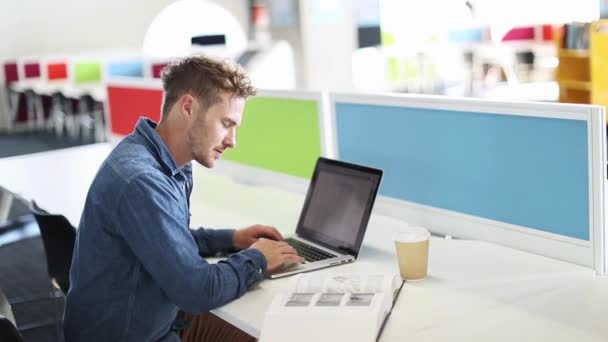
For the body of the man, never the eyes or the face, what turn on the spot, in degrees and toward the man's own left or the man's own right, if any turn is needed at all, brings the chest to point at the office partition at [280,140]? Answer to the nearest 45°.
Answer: approximately 90° to the man's own left

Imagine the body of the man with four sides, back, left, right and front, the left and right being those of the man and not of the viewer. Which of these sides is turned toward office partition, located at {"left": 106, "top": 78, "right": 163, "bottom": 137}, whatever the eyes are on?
left

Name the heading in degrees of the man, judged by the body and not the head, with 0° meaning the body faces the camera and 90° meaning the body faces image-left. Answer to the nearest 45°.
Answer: approximately 270°

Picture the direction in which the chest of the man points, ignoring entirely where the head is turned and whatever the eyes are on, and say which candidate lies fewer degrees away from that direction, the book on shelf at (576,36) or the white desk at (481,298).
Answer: the white desk

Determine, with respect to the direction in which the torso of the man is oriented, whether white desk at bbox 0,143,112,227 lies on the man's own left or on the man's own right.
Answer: on the man's own left

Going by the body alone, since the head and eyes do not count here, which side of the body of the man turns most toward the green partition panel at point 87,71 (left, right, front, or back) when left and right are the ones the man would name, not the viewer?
left

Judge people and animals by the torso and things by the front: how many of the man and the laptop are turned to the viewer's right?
1

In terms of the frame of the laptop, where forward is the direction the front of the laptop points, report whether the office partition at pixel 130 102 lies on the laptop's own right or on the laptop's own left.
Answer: on the laptop's own right

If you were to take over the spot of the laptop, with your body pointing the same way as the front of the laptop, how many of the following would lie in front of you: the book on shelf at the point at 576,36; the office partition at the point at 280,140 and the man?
1
